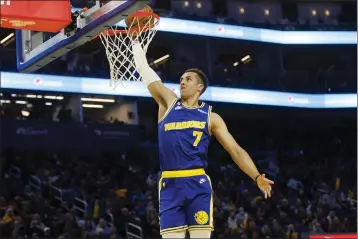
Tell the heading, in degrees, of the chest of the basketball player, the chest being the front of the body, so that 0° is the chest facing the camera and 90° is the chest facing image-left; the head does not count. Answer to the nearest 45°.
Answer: approximately 0°

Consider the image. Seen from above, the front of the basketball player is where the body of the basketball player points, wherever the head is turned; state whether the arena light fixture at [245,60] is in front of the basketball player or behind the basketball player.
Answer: behind

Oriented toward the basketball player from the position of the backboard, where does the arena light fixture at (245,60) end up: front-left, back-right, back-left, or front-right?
front-left
